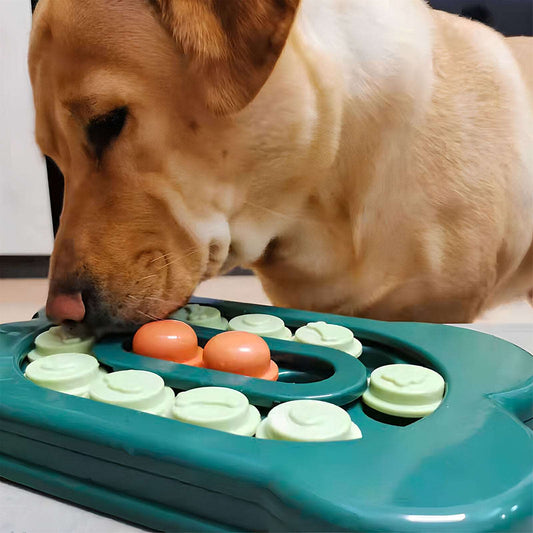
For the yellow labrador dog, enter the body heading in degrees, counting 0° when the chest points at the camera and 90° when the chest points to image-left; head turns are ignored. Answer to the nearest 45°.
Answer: approximately 90°
